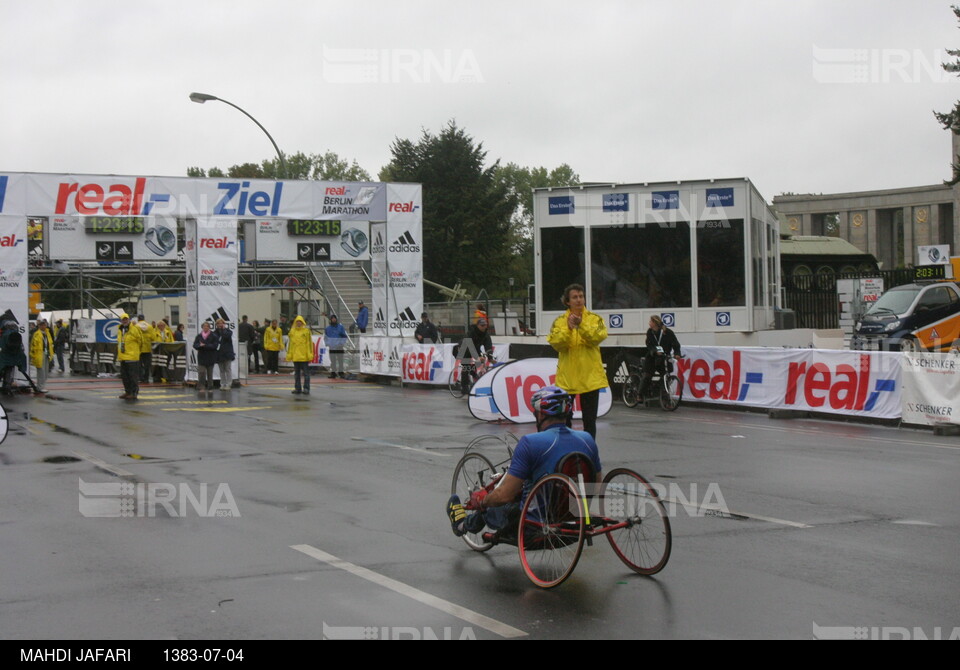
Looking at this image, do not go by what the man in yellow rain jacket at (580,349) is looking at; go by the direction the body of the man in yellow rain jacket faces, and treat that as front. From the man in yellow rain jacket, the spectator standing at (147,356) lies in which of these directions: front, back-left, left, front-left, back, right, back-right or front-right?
back-right

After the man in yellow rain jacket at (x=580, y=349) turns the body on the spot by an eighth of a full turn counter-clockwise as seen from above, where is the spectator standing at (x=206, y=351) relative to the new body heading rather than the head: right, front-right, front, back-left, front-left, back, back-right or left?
back

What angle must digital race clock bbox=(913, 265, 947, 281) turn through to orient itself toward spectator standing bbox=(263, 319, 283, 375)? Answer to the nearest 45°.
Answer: approximately 90° to its right

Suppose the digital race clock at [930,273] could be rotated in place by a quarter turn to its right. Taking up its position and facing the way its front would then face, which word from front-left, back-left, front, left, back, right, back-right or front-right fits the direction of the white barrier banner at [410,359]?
front-left

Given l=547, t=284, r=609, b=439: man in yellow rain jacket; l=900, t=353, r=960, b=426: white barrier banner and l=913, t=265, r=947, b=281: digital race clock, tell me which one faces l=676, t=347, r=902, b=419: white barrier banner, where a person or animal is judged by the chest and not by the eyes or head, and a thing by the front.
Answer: the digital race clock

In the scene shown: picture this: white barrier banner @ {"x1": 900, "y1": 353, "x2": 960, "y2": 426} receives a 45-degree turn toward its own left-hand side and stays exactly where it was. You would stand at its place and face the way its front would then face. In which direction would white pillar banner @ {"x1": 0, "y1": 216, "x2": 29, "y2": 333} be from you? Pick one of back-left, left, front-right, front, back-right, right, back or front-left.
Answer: back-right

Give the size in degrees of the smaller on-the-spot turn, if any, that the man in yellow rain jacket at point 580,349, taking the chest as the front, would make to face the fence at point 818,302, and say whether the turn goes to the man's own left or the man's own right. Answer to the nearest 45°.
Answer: approximately 180°

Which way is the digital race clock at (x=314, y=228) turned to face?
toward the camera

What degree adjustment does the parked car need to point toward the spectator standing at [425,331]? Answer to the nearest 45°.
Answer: approximately 45° to its right

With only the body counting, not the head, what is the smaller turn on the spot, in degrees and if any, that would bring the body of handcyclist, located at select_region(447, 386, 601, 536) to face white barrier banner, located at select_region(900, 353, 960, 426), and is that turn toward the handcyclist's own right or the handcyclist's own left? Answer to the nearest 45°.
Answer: approximately 90° to the handcyclist's own right

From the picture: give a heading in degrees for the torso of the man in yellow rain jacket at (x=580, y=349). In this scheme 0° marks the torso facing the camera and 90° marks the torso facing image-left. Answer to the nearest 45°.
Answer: approximately 0°

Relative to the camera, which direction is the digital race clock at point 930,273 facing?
toward the camera

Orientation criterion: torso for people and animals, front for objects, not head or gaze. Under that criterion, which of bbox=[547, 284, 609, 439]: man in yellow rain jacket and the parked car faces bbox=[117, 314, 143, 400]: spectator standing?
the parked car

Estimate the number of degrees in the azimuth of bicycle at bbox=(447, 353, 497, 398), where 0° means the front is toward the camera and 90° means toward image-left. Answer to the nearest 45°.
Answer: approximately 45°
